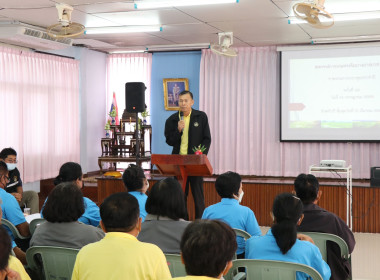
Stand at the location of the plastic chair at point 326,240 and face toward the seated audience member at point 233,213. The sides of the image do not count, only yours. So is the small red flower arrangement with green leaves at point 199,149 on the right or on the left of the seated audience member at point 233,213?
right

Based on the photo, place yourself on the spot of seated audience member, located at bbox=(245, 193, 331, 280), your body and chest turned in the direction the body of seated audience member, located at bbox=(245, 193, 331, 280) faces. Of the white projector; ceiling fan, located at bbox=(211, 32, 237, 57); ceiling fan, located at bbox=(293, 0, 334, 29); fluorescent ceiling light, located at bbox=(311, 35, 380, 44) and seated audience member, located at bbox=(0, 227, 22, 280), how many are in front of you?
4

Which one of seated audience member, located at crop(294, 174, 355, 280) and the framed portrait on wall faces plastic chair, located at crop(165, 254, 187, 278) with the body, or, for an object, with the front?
the framed portrait on wall

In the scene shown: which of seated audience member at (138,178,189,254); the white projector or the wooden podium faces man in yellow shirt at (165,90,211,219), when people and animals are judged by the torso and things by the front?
the seated audience member

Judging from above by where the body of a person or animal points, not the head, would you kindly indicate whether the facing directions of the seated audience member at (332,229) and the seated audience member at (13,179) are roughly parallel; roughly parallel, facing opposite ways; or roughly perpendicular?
roughly perpendicular

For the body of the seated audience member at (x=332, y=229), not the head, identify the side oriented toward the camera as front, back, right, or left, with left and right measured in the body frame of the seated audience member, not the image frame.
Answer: back

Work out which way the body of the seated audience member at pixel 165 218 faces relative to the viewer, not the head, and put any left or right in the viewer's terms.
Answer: facing away from the viewer

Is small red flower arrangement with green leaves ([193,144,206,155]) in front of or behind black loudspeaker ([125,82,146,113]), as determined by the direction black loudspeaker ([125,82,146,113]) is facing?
in front

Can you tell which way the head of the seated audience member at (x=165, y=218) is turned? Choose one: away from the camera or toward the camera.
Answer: away from the camera

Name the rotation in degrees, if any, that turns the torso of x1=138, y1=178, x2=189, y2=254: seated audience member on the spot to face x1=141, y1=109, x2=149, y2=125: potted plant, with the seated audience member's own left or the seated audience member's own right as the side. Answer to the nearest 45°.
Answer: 0° — they already face it

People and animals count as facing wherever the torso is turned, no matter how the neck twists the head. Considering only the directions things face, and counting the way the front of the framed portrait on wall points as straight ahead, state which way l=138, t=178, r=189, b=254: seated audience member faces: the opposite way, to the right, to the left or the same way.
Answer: the opposite way

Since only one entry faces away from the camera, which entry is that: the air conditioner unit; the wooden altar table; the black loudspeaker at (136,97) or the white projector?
the white projector

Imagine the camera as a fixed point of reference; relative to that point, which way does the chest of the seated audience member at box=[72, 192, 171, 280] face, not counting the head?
away from the camera

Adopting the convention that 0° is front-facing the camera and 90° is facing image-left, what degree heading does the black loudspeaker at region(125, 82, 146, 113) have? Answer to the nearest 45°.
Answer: approximately 0°

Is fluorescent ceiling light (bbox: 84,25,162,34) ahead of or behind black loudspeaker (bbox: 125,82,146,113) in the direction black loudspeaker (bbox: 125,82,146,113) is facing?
ahead

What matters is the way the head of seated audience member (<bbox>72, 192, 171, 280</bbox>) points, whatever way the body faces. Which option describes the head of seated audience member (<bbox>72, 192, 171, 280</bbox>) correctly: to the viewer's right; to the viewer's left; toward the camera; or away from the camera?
away from the camera

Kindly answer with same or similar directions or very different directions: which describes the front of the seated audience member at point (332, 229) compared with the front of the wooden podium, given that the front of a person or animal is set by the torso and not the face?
very different directions

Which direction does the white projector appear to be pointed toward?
away from the camera
